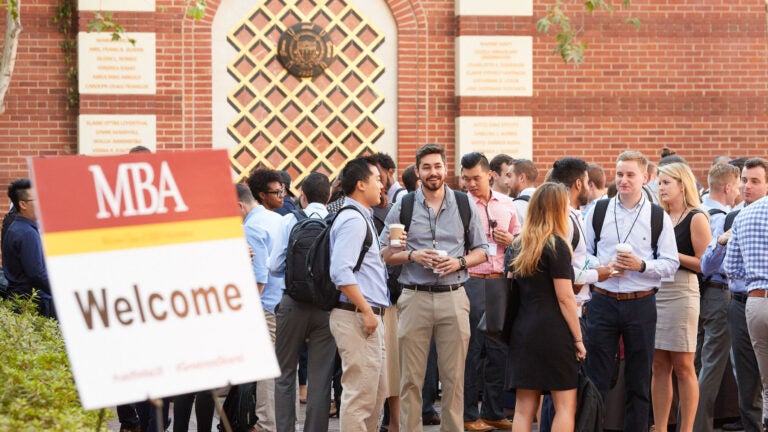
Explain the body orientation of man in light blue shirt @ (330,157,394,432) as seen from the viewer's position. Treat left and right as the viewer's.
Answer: facing to the right of the viewer

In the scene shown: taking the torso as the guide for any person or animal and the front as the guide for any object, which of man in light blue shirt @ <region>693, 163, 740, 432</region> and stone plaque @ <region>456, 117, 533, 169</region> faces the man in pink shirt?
the stone plaque

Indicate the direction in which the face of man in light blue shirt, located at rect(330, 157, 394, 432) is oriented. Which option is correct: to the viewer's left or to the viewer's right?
to the viewer's right

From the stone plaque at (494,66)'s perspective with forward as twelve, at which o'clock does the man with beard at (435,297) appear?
The man with beard is roughly at 12 o'clock from the stone plaque.

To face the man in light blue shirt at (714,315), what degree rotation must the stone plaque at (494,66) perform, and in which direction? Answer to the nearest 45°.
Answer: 0° — it already faces them

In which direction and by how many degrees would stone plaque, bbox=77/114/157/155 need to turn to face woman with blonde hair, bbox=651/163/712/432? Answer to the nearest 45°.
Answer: approximately 45° to its left

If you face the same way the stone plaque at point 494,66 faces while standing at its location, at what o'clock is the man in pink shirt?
The man in pink shirt is roughly at 12 o'clock from the stone plaque.

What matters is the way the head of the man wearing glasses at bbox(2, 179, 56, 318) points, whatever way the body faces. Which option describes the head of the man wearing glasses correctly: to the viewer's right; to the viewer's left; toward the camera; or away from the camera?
to the viewer's right

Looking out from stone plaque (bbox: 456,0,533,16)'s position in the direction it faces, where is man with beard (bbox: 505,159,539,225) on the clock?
The man with beard is roughly at 12 o'clock from the stone plaque.

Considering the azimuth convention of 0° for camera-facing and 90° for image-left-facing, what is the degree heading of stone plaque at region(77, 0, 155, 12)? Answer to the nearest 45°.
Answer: approximately 0°
